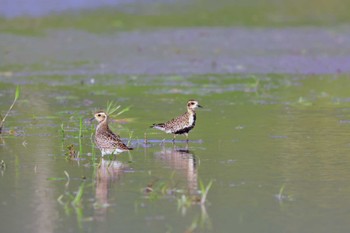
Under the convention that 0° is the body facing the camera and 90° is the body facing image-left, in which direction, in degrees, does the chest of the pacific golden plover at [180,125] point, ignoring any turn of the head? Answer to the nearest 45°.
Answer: approximately 270°

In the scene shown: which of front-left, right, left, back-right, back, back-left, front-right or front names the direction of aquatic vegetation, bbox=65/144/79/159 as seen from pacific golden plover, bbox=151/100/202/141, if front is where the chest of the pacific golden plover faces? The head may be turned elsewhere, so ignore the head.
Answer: back-right

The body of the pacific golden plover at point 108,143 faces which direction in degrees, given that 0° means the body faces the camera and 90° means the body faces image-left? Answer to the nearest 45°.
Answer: approximately 90°

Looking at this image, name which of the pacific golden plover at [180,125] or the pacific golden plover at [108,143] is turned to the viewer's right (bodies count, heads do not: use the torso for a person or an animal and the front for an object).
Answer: the pacific golden plover at [180,125]

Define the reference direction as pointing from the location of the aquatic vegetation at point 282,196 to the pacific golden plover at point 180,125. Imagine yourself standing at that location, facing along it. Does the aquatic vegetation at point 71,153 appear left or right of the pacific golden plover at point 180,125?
left

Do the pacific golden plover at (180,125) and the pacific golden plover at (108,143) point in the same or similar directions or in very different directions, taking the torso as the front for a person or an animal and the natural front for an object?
very different directions

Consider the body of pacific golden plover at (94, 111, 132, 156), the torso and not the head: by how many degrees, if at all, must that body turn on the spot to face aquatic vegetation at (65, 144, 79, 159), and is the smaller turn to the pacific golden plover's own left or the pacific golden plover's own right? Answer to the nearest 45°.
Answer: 0° — it already faces it

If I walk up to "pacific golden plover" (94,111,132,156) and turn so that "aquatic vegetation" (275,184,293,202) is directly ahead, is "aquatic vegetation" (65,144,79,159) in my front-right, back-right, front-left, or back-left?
back-right

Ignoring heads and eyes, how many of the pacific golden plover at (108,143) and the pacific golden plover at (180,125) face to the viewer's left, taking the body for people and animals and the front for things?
1

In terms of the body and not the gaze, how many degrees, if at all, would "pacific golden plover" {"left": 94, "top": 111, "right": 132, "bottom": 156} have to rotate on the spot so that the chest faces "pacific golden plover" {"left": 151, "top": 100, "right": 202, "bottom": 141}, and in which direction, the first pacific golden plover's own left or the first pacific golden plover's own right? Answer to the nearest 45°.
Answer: approximately 135° to the first pacific golden plover's own right

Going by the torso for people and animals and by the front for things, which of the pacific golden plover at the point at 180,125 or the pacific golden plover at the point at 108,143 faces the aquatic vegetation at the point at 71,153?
the pacific golden plover at the point at 108,143
